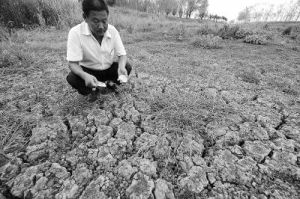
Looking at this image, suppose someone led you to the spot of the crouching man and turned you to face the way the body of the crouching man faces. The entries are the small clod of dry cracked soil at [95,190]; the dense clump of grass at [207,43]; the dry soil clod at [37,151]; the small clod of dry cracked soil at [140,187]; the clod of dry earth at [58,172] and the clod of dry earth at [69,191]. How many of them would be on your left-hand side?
1

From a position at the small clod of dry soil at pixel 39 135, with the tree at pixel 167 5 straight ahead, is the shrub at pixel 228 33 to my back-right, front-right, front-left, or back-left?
front-right

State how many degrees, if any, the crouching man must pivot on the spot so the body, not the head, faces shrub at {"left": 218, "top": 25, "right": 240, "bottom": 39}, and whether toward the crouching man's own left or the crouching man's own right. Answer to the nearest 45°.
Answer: approximately 90° to the crouching man's own left

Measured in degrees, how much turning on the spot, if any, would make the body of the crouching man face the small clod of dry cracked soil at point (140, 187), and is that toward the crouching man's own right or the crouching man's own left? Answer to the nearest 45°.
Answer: approximately 45° to the crouching man's own right

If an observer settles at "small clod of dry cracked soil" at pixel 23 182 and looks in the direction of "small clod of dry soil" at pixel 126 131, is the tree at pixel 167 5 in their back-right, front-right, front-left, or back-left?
front-left

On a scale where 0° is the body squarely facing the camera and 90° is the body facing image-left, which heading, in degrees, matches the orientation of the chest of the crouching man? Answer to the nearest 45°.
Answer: approximately 315°

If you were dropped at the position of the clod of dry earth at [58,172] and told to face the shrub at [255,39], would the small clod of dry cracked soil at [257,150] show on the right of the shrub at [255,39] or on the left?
right

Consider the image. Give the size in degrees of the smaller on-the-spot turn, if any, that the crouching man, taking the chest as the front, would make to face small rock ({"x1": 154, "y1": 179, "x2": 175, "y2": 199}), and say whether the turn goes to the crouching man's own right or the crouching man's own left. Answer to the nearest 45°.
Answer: approximately 45° to the crouching man's own right
